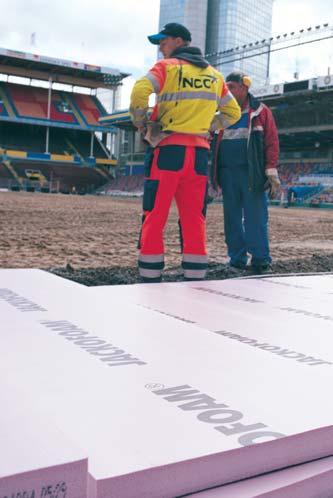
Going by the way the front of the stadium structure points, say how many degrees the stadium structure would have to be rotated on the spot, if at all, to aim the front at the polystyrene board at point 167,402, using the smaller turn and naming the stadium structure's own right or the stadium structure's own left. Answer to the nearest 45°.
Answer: approximately 45° to the stadium structure's own left

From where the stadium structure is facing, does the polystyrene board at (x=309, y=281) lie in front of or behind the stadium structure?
in front

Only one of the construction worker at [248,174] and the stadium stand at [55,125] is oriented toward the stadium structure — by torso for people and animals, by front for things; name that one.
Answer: the stadium stand

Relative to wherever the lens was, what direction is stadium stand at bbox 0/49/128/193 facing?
facing the viewer and to the right of the viewer

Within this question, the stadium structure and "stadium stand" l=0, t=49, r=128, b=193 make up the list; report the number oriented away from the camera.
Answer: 0

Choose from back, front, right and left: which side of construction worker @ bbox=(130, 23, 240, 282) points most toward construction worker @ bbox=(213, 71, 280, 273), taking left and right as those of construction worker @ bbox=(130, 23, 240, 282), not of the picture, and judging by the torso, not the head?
right

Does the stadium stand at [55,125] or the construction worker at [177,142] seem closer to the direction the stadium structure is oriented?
the construction worker

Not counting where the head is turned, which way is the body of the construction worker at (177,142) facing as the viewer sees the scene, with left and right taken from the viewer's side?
facing away from the viewer and to the left of the viewer

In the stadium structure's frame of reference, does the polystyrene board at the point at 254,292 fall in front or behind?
in front

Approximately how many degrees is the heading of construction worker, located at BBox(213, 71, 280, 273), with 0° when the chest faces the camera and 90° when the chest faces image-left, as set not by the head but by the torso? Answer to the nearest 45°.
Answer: approximately 45°

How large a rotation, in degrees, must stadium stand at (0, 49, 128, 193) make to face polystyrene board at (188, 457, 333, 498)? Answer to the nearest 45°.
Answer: approximately 45° to its right
